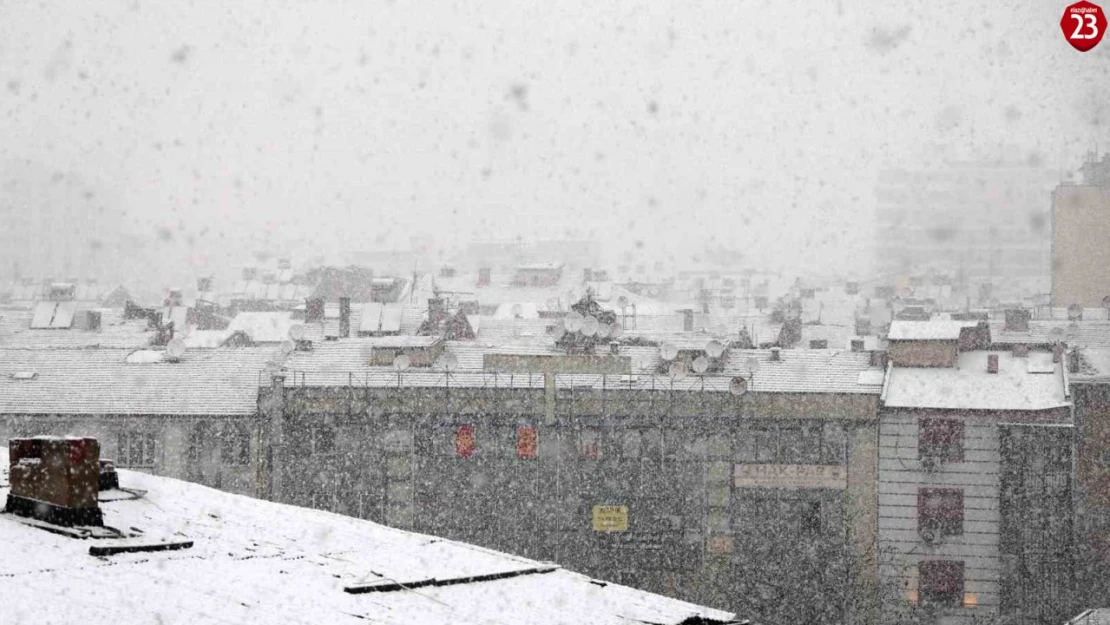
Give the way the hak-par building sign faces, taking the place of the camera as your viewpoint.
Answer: facing the viewer

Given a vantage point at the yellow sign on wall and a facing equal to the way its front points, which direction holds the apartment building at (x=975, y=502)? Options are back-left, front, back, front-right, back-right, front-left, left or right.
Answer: left

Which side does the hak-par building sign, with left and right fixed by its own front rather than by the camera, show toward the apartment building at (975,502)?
left

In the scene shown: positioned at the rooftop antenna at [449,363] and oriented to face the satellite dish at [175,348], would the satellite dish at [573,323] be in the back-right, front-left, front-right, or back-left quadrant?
back-right

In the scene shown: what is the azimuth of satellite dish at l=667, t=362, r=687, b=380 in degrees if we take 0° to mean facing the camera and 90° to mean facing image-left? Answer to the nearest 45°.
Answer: approximately 45°

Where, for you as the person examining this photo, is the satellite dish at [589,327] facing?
facing the viewer and to the left of the viewer

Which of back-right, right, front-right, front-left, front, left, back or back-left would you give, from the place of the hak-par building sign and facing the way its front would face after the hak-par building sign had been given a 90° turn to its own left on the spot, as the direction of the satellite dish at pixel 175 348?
back

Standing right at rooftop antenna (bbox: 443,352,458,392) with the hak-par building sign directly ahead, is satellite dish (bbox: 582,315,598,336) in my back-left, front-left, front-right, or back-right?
front-left

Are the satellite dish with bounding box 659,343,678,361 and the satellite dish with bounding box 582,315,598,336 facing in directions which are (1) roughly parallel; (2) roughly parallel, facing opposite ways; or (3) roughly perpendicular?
roughly parallel

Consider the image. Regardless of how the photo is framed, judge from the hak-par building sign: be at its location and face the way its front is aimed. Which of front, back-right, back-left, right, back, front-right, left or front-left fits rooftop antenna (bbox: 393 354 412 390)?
right

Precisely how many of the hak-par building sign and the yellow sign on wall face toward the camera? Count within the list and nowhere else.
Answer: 2

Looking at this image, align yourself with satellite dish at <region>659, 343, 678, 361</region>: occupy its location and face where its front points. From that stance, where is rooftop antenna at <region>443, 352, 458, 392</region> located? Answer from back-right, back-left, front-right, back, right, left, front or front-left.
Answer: front-right
